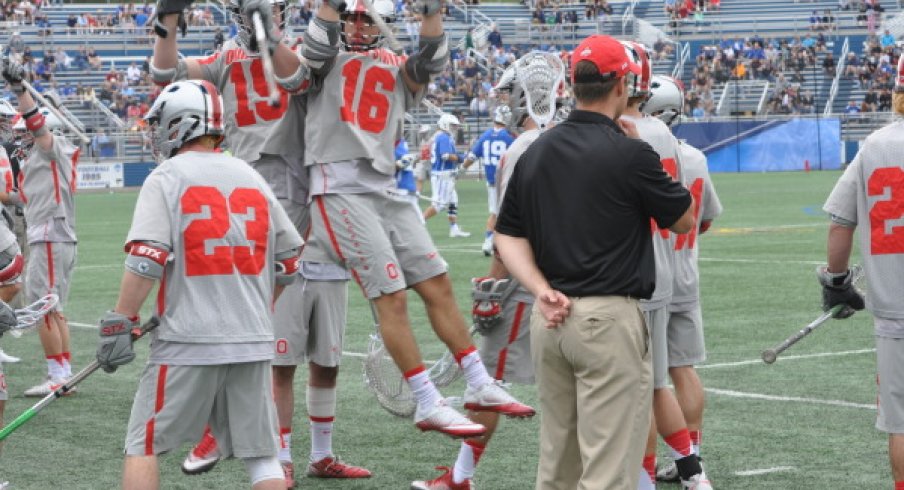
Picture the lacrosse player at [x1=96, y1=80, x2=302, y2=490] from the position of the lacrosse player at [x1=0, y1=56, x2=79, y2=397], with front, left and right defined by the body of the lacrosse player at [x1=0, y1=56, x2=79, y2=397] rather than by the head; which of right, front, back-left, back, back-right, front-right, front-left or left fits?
left

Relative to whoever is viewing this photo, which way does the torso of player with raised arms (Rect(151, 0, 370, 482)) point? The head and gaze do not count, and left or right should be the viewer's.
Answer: facing the viewer

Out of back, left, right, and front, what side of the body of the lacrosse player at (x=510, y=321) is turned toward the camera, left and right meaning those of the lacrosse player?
left

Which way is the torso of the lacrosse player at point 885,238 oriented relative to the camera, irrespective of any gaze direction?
away from the camera

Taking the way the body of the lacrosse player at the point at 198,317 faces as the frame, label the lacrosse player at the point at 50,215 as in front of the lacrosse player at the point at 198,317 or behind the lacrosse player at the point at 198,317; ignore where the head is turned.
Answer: in front

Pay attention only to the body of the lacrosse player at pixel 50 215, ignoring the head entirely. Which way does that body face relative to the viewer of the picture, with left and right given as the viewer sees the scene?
facing to the left of the viewer

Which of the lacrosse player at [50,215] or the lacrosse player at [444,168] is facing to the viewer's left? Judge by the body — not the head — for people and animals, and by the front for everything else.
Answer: the lacrosse player at [50,215]

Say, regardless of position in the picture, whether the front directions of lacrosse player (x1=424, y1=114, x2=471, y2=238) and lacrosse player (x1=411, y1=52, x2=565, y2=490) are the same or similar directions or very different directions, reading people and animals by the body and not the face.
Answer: very different directions
